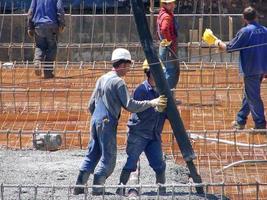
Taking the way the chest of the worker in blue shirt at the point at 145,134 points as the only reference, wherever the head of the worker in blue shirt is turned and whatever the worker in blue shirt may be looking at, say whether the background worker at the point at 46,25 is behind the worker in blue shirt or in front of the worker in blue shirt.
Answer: behind

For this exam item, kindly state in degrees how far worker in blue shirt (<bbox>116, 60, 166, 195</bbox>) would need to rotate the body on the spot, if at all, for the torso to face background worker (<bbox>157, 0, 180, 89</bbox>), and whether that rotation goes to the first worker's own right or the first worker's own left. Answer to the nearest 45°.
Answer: approximately 135° to the first worker's own left

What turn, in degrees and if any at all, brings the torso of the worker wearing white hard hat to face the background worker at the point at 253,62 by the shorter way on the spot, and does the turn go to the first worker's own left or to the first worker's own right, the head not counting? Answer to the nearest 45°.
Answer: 0° — they already face them

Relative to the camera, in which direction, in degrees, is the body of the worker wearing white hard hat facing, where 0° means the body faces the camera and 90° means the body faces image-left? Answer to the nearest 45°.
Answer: approximately 225°

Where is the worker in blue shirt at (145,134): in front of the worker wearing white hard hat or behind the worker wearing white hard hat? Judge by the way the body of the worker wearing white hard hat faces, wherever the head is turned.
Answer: in front
